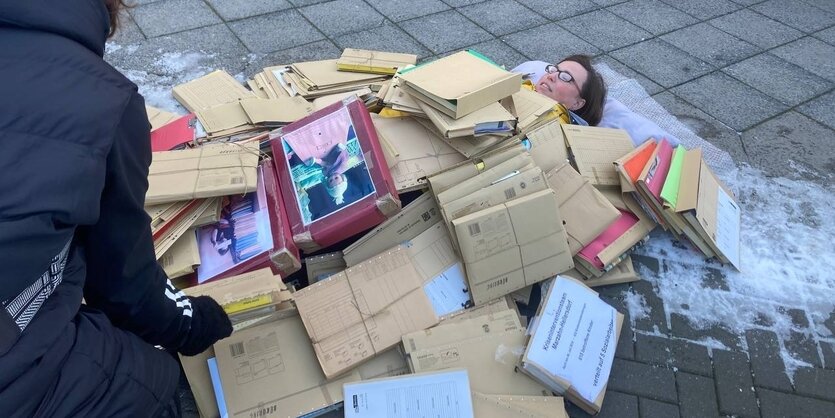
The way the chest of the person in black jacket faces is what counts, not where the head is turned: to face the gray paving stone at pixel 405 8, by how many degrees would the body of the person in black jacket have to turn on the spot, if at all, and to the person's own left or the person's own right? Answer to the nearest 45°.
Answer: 0° — they already face it

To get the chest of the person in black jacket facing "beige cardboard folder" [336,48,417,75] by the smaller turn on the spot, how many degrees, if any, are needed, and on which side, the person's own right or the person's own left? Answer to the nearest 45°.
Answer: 0° — they already face it

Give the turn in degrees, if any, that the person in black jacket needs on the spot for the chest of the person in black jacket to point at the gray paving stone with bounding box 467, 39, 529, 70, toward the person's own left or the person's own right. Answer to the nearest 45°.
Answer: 0° — they already face it

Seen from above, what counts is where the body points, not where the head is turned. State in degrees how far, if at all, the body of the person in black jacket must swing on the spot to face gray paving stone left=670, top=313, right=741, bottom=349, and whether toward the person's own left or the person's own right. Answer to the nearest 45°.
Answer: approximately 45° to the person's own right

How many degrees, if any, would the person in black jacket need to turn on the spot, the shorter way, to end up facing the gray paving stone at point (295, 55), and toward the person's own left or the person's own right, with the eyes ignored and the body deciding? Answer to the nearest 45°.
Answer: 0° — they already face it

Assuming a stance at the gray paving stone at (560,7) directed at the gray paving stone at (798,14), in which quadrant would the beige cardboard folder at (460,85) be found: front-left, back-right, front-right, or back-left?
back-right

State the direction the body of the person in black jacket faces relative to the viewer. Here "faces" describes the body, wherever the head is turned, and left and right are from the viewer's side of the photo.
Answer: facing away from the viewer and to the right of the viewer
